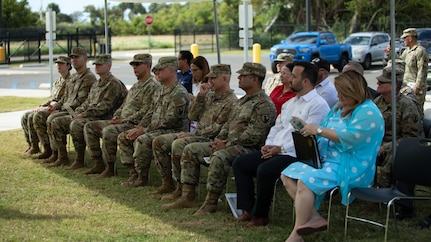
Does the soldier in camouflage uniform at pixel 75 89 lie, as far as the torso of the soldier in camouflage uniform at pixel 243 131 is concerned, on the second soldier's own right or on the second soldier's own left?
on the second soldier's own right

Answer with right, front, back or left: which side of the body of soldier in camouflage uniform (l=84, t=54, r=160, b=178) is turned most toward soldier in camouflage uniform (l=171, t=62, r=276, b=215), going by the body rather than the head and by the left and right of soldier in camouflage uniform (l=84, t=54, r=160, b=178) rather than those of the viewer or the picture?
left

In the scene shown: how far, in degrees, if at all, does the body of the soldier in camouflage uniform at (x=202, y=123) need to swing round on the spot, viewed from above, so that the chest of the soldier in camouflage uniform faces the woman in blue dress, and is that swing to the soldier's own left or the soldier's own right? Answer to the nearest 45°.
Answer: approximately 90° to the soldier's own left

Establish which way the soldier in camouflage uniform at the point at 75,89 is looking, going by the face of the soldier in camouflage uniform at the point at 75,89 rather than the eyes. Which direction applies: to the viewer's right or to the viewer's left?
to the viewer's left

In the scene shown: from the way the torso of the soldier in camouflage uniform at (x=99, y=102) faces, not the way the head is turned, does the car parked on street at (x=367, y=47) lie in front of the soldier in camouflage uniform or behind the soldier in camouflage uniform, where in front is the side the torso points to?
behind

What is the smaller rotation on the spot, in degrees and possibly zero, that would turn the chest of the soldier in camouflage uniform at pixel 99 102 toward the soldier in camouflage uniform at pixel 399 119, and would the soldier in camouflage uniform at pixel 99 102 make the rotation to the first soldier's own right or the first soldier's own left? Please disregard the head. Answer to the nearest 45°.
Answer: approximately 90° to the first soldier's own left
